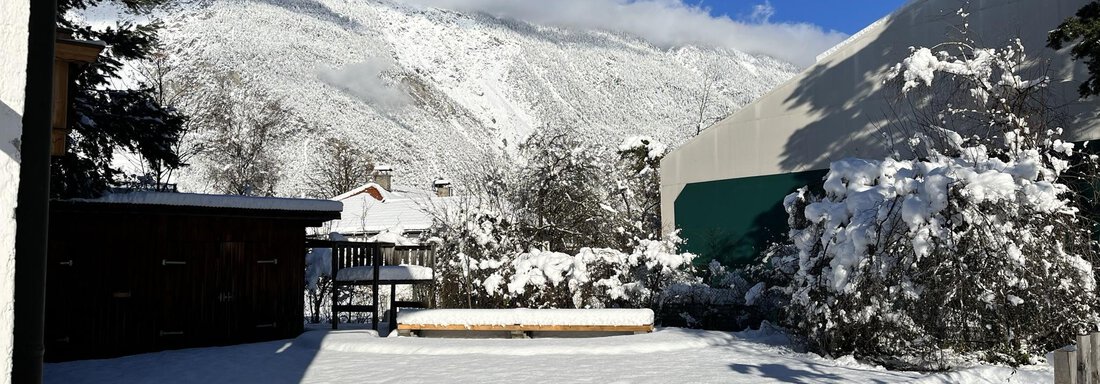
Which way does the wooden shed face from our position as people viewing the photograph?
facing the viewer and to the right of the viewer

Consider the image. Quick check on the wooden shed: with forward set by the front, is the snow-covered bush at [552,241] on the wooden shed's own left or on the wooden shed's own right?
on the wooden shed's own left

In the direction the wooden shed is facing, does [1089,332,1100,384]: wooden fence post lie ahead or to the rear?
ahead

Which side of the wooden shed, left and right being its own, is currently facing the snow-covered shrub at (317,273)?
left

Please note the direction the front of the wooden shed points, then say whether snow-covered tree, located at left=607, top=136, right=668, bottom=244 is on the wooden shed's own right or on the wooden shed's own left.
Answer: on the wooden shed's own left

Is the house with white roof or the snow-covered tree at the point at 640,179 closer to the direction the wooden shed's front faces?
the snow-covered tree

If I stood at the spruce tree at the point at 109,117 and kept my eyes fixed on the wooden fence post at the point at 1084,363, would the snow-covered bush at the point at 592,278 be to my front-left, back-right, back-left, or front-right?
front-left

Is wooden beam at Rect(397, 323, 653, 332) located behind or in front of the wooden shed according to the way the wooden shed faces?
in front
